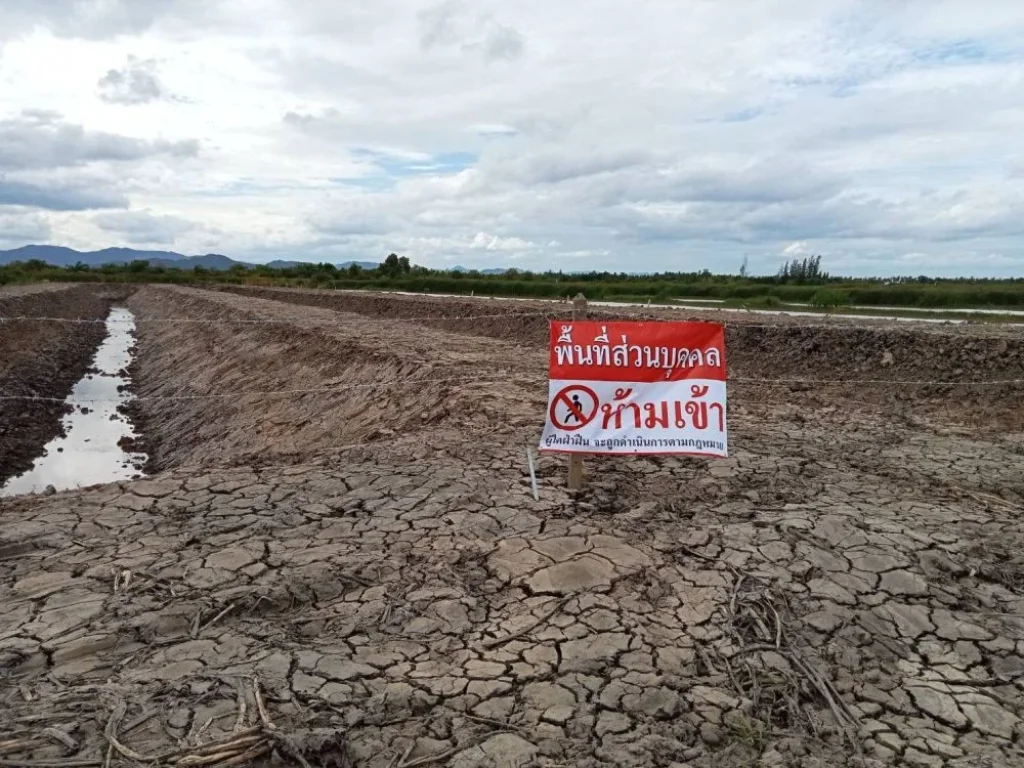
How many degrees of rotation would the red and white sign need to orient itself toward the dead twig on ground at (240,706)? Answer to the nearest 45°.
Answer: approximately 45° to its right

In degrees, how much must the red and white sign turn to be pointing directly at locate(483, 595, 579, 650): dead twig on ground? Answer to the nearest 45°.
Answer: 0° — it already faces it

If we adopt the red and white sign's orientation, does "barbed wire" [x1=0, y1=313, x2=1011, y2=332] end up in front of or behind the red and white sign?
behind

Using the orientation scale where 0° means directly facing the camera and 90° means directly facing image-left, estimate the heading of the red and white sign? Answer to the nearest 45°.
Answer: approximately 0°

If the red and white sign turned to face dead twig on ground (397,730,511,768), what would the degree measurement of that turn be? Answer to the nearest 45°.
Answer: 0° — it already faces it

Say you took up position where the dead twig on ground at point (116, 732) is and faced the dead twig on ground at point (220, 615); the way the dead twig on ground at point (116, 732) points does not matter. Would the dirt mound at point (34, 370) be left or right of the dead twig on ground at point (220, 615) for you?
left

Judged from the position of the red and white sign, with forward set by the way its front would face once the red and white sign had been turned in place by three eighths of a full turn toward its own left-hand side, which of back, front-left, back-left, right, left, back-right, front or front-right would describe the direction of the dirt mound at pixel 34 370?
left

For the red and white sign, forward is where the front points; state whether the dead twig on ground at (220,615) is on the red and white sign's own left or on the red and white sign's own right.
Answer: on the red and white sign's own right

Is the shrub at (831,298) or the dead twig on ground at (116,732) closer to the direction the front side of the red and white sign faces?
the dead twig on ground

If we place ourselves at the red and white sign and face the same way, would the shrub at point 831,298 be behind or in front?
behind

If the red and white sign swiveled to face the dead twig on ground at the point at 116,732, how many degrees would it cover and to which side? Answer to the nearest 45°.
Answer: approximately 45° to its right

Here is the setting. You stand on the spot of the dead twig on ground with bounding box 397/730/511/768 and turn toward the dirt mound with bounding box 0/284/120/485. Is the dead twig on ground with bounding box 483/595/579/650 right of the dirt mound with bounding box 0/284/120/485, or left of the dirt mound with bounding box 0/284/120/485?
right
